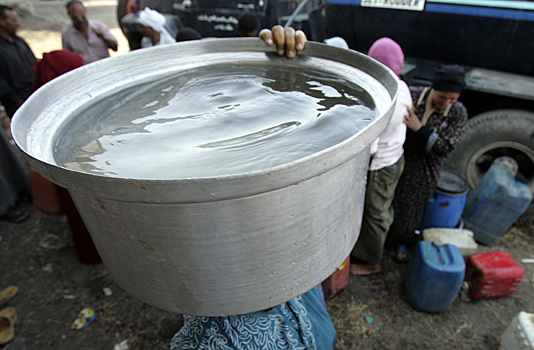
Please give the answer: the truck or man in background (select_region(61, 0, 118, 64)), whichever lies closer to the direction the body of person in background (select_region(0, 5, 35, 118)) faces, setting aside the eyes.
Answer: the truck

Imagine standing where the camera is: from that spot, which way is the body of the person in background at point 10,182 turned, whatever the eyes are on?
to the viewer's right

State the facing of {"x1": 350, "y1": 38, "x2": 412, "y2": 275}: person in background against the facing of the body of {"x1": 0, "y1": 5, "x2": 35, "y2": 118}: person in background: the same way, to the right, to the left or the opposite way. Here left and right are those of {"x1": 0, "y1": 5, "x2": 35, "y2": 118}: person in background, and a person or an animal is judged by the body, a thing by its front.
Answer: the opposite way

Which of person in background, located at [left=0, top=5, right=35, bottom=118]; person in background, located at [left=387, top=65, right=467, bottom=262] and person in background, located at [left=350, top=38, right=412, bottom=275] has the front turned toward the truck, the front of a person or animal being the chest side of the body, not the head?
person in background, located at [left=0, top=5, right=35, bottom=118]

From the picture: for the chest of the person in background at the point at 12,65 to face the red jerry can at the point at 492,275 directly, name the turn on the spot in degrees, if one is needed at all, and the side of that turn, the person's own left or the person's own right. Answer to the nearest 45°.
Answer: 0° — they already face it

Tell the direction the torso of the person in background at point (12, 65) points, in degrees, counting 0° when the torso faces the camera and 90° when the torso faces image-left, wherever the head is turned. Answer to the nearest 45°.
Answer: approximately 315°

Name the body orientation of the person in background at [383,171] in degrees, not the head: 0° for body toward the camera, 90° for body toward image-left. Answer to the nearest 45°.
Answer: approximately 90°

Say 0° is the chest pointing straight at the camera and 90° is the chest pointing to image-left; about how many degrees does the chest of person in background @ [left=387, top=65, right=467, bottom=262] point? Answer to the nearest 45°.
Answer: approximately 45°
